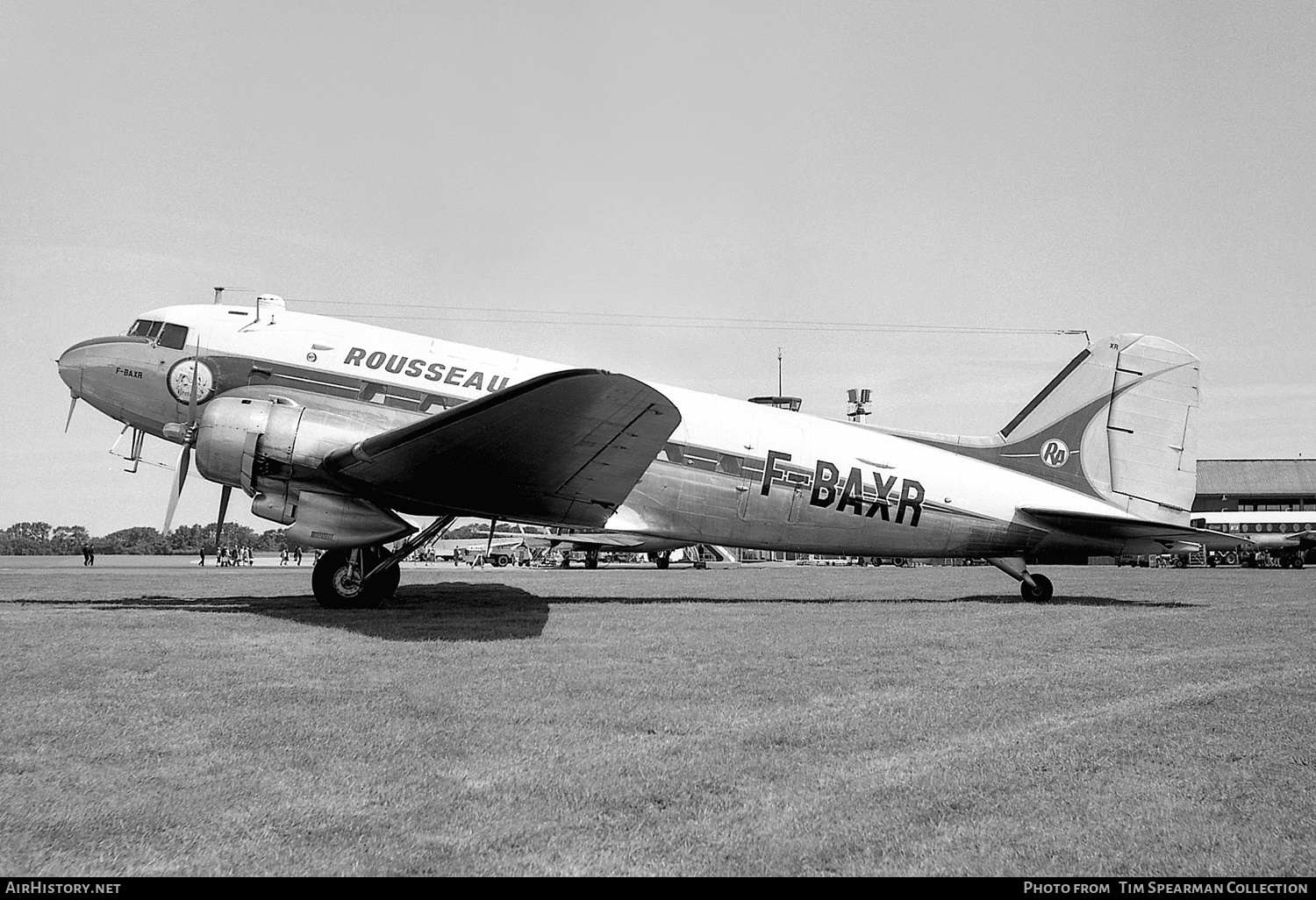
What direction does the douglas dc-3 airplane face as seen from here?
to the viewer's left
